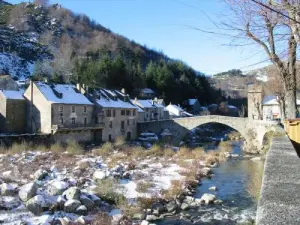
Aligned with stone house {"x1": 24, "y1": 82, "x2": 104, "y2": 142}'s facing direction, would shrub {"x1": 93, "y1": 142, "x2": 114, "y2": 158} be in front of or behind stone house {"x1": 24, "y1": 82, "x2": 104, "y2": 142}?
in front

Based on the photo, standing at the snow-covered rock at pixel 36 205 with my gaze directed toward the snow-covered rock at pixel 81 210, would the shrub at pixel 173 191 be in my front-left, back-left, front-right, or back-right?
front-left

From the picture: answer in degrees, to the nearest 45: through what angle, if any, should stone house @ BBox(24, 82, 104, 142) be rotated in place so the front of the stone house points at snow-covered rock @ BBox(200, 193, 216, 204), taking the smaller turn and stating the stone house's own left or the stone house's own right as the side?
approximately 45° to the stone house's own right

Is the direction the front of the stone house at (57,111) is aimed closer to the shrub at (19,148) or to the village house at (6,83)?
the shrub

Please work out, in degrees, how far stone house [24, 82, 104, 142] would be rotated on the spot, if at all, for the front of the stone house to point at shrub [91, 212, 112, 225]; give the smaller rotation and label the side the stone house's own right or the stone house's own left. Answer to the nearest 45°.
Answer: approximately 45° to the stone house's own right

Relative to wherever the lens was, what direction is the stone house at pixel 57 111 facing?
facing the viewer and to the right of the viewer

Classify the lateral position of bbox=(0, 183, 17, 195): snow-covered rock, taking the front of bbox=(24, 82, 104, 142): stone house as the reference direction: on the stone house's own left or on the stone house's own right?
on the stone house's own right

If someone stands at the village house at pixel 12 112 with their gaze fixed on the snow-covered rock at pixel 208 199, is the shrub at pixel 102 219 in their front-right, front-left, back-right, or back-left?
front-right

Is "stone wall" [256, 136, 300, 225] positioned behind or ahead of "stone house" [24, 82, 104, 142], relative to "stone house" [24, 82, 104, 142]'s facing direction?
ahead

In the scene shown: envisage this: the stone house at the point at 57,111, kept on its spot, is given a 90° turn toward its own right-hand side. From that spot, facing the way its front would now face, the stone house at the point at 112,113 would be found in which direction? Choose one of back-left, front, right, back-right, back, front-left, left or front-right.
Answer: back

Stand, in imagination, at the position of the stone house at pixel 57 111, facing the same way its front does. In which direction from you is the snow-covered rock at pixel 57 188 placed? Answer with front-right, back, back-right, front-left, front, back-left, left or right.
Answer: front-right

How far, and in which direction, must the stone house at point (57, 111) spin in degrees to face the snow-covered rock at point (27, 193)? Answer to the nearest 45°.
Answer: approximately 45° to its right

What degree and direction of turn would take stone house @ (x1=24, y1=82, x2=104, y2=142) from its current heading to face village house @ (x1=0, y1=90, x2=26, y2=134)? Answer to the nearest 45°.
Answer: approximately 135° to its right

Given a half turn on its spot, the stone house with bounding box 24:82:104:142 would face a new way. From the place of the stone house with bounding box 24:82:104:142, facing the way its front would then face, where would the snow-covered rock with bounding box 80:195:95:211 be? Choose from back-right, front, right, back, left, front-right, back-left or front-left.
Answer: back-left
